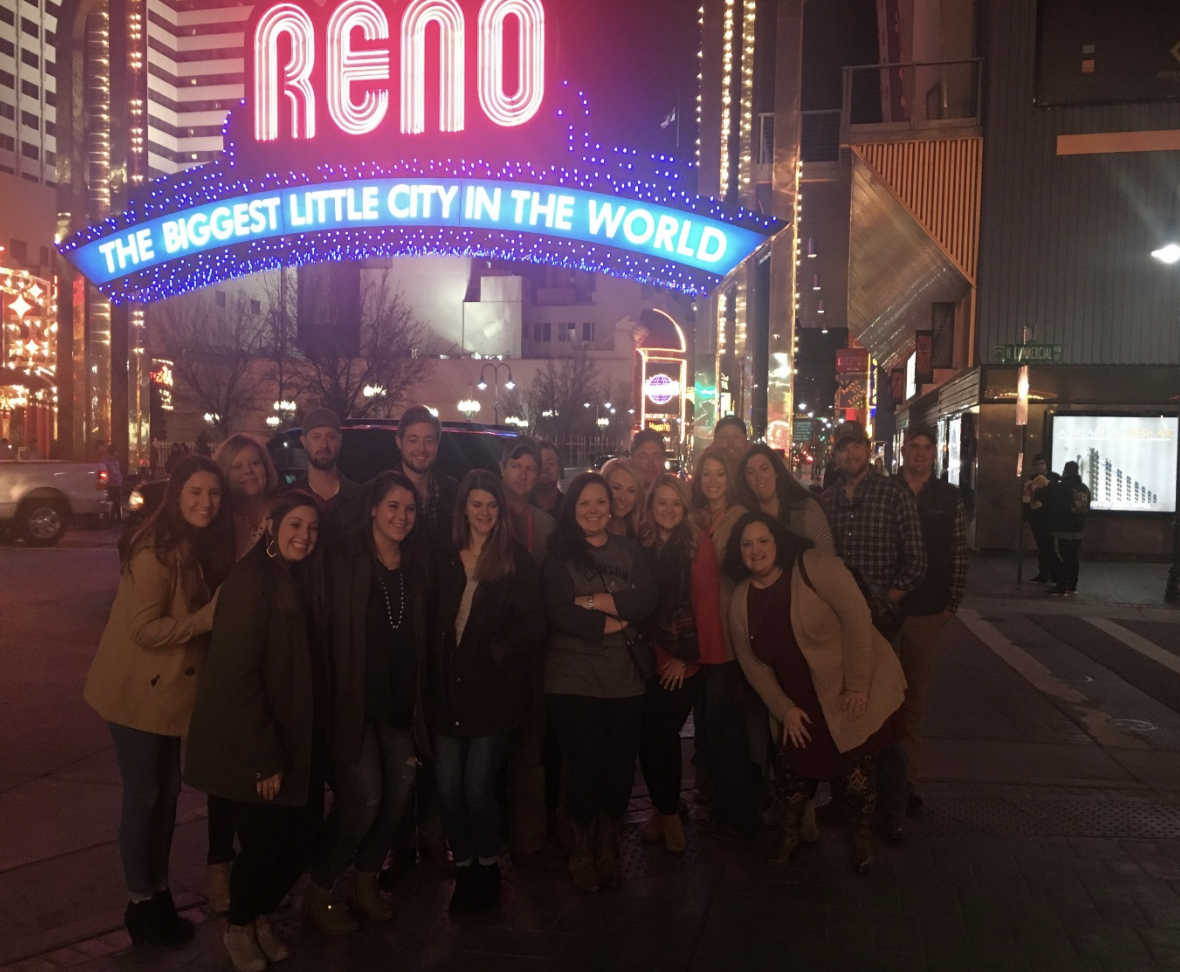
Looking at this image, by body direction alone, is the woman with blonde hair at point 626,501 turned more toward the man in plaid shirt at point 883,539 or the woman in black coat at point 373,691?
the woman in black coat

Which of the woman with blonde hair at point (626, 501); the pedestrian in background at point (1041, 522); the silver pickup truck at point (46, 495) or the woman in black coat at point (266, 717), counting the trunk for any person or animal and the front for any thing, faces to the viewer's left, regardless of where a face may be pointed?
the silver pickup truck

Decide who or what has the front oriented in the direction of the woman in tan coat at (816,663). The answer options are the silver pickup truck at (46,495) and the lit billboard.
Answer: the lit billboard

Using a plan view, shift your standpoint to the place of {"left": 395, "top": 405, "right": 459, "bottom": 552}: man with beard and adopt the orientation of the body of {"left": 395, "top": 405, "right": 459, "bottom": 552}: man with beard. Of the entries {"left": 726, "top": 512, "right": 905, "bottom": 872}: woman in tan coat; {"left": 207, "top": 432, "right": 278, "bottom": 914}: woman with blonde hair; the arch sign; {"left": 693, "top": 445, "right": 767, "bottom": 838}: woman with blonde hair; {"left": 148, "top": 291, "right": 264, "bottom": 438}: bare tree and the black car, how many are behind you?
3

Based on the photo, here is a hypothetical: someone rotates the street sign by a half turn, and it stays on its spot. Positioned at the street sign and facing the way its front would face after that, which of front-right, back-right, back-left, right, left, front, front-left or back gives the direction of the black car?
back-left

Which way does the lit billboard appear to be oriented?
toward the camera

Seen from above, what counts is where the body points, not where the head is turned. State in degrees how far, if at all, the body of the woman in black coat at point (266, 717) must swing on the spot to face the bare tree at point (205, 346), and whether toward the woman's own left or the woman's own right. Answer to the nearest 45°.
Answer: approximately 135° to the woman's own left
